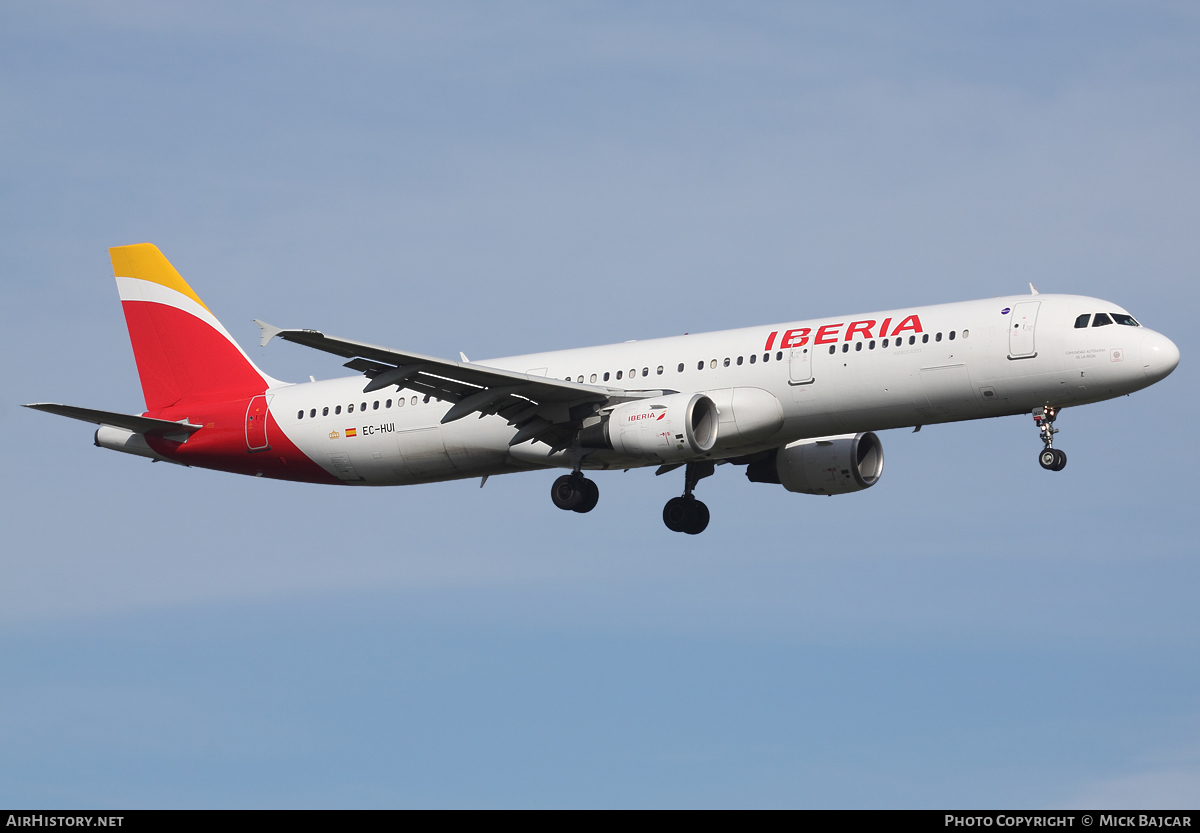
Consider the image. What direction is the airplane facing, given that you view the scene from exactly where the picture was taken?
facing the viewer and to the right of the viewer
